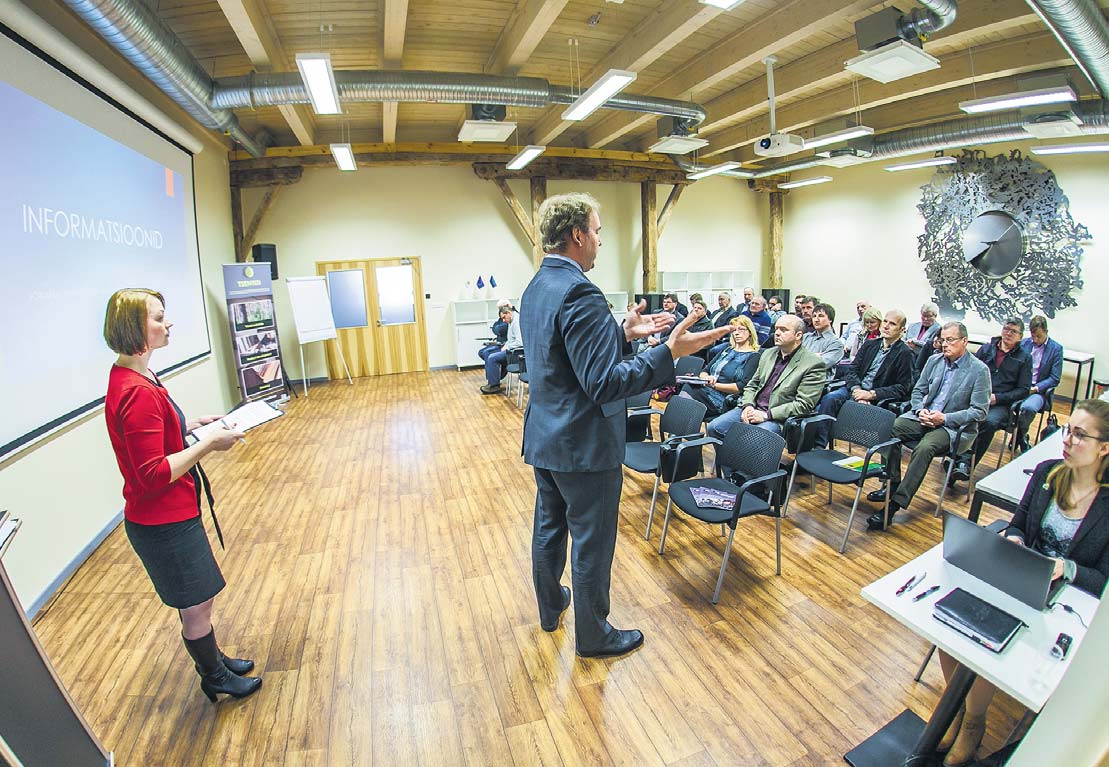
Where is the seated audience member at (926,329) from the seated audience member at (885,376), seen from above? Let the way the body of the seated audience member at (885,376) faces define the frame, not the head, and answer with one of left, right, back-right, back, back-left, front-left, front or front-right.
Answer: back-right

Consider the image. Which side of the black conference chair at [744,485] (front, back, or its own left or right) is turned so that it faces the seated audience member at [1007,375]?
back

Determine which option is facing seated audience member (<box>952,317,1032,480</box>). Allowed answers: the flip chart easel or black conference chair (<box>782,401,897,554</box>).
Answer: the flip chart easel

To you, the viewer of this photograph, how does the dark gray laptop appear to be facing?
facing away from the viewer and to the right of the viewer

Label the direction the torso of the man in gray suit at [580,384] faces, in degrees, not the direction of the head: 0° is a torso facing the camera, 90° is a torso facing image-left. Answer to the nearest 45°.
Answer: approximately 225°

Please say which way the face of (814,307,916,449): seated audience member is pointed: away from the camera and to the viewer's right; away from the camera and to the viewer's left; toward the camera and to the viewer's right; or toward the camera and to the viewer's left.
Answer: toward the camera and to the viewer's left

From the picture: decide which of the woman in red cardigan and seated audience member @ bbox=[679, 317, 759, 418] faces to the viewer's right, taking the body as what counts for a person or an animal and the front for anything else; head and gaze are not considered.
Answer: the woman in red cardigan

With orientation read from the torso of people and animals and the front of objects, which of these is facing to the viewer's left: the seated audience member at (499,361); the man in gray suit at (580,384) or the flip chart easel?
the seated audience member

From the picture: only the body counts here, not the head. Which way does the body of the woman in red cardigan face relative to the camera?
to the viewer's right

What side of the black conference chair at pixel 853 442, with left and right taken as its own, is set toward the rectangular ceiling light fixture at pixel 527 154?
right

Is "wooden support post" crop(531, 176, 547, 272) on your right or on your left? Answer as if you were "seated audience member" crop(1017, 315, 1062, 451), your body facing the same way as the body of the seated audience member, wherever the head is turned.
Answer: on your right

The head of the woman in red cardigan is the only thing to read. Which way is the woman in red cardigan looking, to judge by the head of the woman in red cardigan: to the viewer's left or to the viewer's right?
to the viewer's right

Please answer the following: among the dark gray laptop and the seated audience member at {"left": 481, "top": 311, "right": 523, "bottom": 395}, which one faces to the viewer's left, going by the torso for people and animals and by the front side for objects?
the seated audience member

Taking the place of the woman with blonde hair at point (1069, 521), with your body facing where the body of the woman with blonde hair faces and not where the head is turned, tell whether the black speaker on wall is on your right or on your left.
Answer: on your right

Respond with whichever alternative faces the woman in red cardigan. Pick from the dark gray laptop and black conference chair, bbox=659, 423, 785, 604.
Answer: the black conference chair

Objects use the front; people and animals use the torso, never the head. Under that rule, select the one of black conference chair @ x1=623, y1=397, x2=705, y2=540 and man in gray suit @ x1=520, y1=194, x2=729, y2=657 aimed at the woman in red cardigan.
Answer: the black conference chair

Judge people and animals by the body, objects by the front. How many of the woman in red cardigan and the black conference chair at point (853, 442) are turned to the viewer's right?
1
